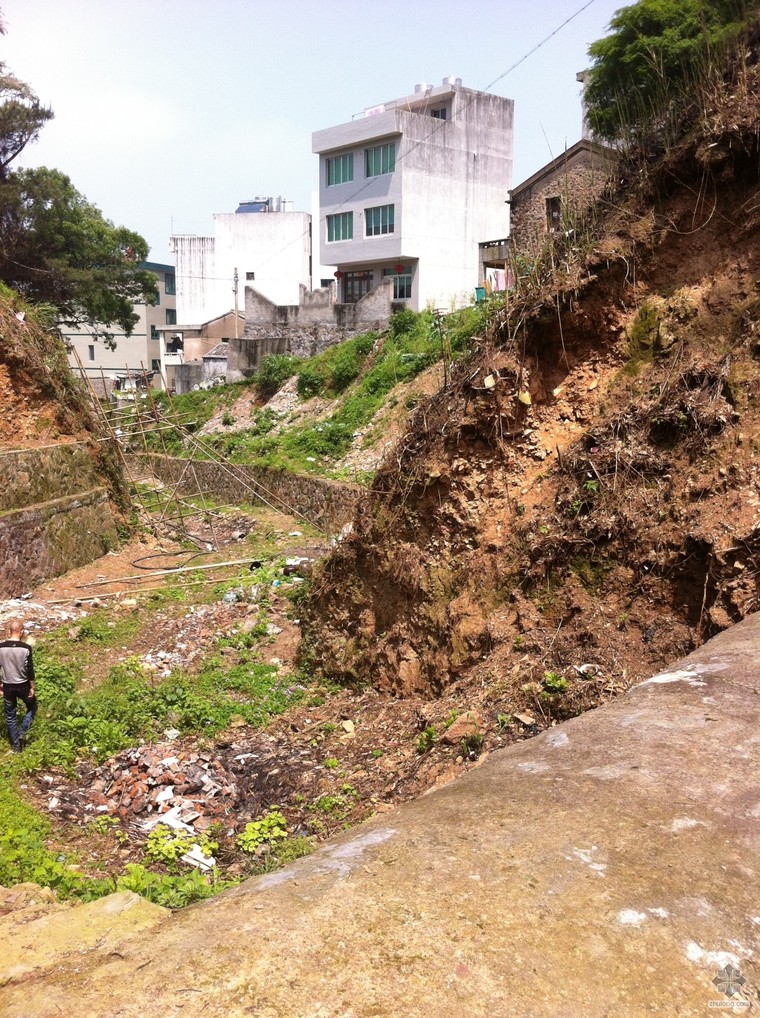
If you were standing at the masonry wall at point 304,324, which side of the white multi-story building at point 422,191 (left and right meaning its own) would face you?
front

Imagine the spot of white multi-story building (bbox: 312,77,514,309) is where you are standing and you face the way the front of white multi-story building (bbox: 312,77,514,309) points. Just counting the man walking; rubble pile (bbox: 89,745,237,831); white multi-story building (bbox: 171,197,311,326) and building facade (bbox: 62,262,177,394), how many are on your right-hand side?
2

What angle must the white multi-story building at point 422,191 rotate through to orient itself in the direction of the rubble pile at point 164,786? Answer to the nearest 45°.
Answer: approximately 45° to its left

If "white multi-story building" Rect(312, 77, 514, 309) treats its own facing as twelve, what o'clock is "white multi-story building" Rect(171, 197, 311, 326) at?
"white multi-story building" Rect(171, 197, 311, 326) is roughly at 3 o'clock from "white multi-story building" Rect(312, 77, 514, 309).

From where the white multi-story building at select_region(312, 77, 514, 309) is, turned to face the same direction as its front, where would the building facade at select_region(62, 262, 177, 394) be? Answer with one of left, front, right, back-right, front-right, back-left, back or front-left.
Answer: right

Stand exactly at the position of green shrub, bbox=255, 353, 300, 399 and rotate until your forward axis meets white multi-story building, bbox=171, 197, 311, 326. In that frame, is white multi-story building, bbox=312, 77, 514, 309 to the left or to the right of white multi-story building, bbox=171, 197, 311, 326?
right

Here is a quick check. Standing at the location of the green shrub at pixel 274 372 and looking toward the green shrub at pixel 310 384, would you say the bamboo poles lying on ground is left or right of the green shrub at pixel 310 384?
right

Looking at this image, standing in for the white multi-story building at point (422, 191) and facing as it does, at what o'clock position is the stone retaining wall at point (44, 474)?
The stone retaining wall is roughly at 11 o'clock from the white multi-story building.

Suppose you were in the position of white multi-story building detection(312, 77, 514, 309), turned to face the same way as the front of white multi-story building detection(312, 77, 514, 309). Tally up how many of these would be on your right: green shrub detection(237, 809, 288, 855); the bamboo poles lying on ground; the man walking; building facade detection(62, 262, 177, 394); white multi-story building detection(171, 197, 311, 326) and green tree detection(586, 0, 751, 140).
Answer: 2

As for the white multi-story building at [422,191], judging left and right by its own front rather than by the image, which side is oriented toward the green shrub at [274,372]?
front

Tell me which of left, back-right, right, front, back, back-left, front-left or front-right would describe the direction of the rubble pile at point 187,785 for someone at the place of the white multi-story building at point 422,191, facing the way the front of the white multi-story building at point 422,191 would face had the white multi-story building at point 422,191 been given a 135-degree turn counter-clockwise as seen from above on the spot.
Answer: right

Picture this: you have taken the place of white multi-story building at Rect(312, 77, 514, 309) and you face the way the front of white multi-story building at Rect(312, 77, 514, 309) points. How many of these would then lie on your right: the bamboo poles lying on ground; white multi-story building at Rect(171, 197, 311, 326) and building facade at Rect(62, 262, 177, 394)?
2

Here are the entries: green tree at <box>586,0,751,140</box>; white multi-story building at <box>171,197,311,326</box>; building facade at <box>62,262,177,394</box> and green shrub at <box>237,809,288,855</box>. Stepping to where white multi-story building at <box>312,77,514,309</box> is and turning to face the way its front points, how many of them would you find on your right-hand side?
2
